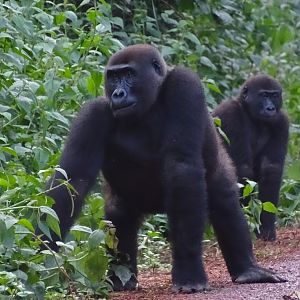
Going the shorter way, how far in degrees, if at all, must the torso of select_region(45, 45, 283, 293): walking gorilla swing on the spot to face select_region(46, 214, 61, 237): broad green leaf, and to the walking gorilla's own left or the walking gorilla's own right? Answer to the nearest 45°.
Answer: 0° — it already faces it

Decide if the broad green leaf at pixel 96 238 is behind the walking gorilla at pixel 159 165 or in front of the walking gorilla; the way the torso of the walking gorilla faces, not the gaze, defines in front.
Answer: in front

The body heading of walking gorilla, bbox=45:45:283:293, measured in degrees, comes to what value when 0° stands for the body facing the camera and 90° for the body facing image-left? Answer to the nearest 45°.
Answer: approximately 45°

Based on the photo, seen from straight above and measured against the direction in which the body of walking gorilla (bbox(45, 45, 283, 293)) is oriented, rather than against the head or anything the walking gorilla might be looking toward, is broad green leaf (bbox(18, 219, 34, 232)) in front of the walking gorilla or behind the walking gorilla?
in front
